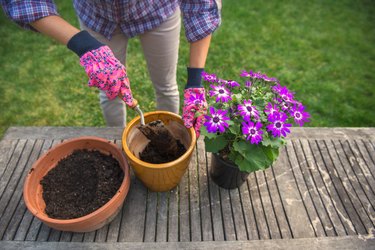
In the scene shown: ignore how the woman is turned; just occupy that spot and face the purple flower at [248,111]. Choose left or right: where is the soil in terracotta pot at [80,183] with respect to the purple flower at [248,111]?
right

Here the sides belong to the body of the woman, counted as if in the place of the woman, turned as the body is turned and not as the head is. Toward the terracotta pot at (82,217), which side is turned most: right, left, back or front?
front

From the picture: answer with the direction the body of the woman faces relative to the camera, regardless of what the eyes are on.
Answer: toward the camera

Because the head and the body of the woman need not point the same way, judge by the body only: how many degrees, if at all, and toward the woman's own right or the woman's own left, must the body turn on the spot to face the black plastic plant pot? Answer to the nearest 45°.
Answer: approximately 45° to the woman's own left

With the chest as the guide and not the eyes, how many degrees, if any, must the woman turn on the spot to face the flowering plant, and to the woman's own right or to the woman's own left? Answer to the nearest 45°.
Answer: approximately 45° to the woman's own left
